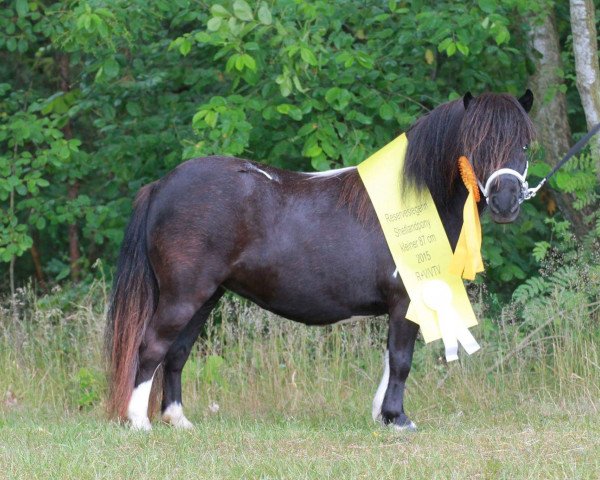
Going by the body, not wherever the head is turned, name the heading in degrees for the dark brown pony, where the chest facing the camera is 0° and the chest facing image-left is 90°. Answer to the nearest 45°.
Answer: approximately 270°
